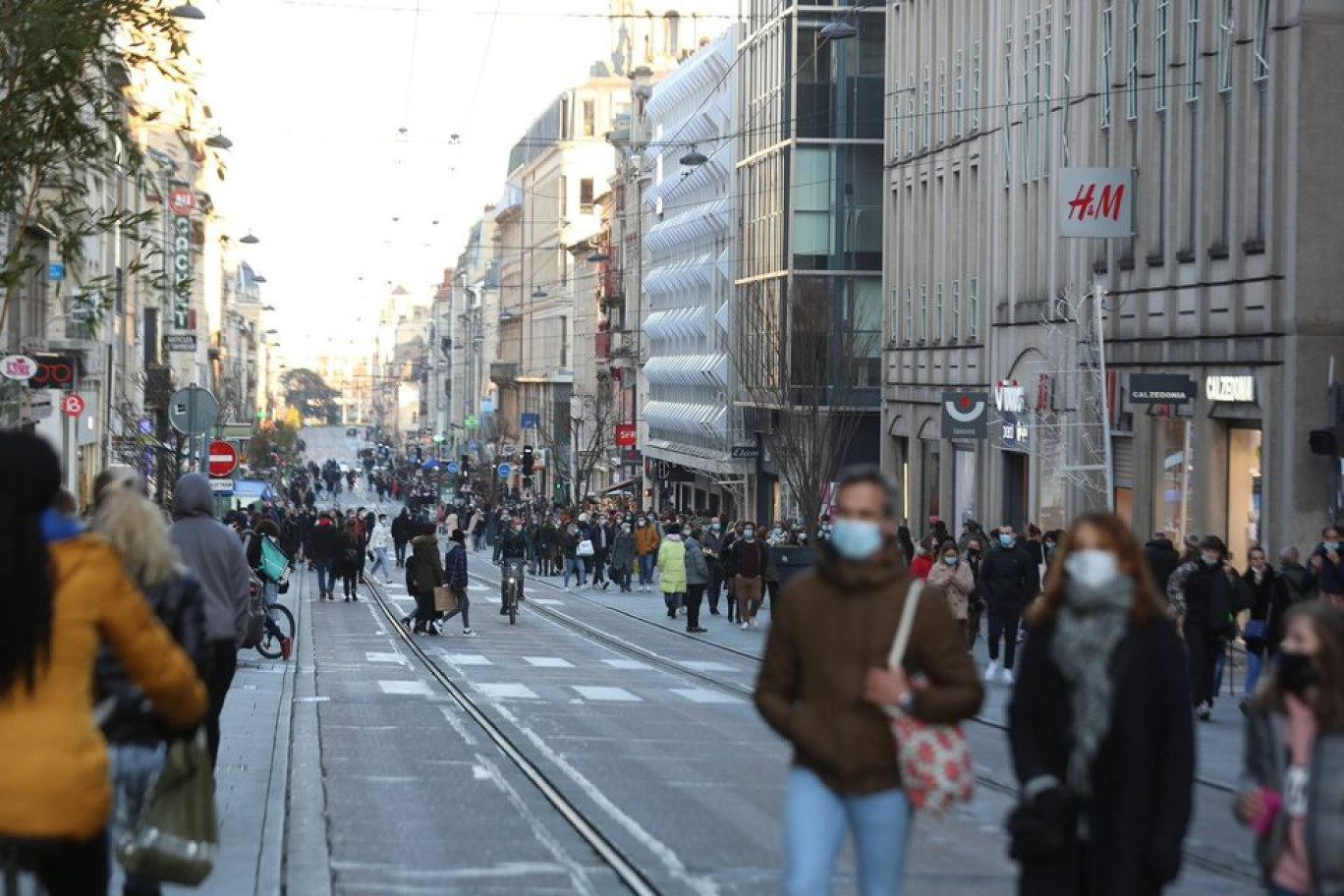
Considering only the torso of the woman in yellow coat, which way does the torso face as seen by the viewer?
away from the camera

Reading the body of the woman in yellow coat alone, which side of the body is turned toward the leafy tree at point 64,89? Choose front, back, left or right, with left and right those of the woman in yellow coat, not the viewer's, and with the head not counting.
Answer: front

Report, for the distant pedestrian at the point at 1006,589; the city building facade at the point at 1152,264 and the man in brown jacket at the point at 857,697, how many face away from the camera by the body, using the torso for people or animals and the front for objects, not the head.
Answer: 0

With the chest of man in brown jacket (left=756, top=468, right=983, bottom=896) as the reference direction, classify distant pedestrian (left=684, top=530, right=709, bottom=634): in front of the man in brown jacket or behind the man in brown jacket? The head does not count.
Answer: behind

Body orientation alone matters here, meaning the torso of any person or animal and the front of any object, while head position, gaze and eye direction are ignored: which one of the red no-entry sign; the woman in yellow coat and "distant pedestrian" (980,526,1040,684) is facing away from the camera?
the woman in yellow coat

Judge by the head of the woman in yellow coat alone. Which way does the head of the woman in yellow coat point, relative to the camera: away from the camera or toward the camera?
away from the camera

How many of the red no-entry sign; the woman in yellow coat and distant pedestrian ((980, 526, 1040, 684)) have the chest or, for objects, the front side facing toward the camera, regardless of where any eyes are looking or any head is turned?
2

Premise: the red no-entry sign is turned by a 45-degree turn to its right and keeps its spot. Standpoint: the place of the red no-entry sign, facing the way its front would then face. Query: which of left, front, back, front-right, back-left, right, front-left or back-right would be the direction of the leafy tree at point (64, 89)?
front-left

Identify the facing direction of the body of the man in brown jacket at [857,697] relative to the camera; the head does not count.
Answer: toward the camera

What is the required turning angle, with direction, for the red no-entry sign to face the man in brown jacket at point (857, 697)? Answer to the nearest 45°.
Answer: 0° — it already faces them

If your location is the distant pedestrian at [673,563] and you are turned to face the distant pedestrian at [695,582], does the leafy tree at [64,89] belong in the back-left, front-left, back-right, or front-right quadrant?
front-right

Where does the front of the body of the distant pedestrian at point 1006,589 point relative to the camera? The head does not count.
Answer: toward the camera

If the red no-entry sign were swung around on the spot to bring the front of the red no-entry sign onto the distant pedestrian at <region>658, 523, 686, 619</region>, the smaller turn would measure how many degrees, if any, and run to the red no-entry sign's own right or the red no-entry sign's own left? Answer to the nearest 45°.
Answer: approximately 135° to the red no-entry sign's own left

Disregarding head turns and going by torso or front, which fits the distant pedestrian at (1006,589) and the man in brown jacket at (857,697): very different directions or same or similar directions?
same or similar directions

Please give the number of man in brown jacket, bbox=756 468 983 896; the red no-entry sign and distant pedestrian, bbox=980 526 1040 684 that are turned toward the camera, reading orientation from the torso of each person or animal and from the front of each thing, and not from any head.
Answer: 3

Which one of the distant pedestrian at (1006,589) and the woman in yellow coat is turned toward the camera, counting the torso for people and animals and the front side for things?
the distant pedestrian
